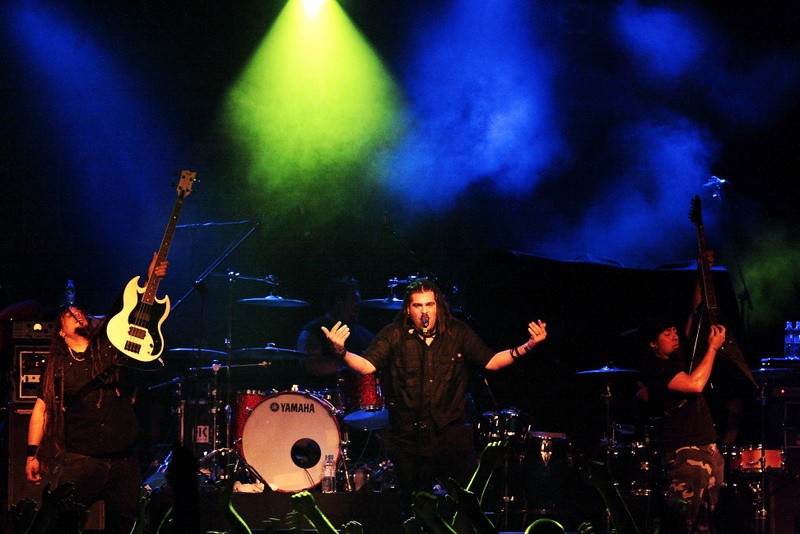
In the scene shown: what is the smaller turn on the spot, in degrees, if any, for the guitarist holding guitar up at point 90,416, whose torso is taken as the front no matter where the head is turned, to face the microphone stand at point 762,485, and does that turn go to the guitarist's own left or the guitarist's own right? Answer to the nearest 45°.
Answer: approximately 90° to the guitarist's own left

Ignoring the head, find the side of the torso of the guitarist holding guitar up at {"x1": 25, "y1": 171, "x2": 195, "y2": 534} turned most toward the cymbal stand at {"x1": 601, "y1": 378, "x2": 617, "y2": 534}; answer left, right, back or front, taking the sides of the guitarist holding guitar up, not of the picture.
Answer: left

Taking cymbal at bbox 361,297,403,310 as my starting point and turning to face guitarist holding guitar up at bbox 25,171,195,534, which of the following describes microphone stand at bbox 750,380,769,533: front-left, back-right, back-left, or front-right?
back-left

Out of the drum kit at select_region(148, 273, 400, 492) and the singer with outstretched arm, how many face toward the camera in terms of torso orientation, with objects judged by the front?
2

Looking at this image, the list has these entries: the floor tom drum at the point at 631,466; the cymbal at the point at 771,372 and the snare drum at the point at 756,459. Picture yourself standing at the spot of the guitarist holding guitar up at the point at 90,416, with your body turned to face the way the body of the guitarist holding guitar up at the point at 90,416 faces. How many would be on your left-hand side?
3
